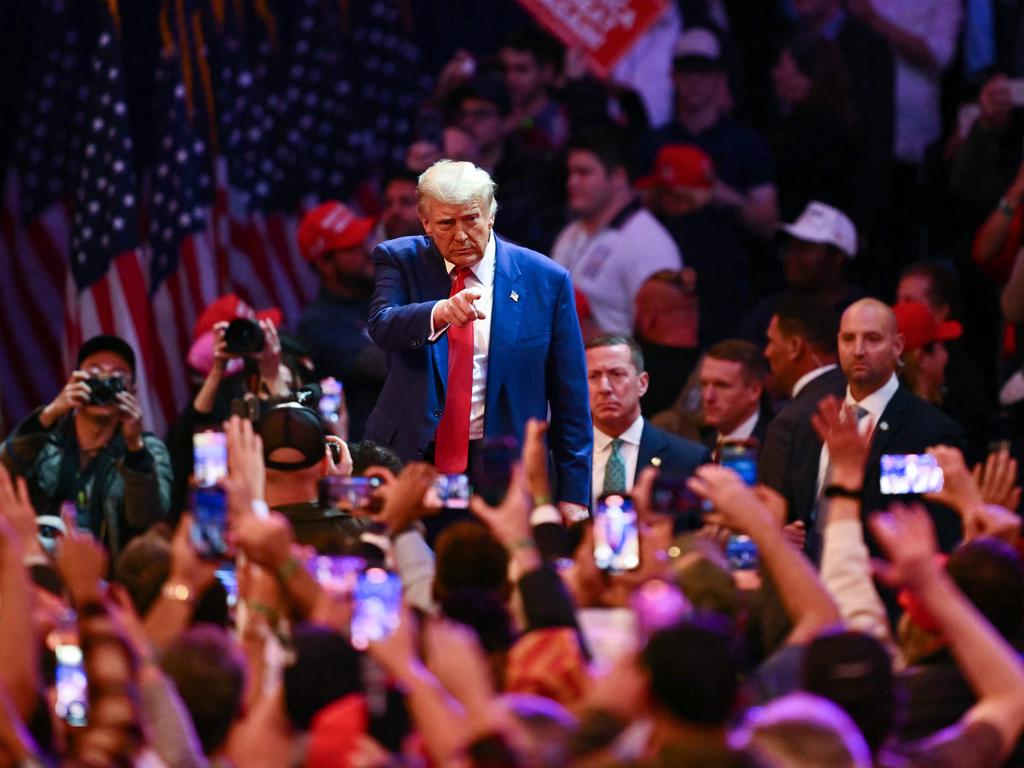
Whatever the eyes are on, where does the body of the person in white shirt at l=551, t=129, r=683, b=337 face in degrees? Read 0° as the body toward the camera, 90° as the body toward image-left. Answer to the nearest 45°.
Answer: approximately 45°

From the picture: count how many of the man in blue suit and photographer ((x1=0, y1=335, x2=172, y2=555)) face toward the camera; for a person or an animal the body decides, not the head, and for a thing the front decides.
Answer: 2

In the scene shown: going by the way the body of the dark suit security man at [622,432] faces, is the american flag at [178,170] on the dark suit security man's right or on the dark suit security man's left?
on the dark suit security man's right

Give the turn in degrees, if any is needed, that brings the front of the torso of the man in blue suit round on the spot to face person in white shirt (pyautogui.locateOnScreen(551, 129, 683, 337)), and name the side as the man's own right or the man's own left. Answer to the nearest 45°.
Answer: approximately 180°

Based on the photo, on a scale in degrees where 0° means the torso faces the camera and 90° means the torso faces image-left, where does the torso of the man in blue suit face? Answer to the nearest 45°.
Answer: approximately 0°

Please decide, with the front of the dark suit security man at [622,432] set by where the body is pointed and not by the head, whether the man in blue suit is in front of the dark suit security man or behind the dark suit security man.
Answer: in front
